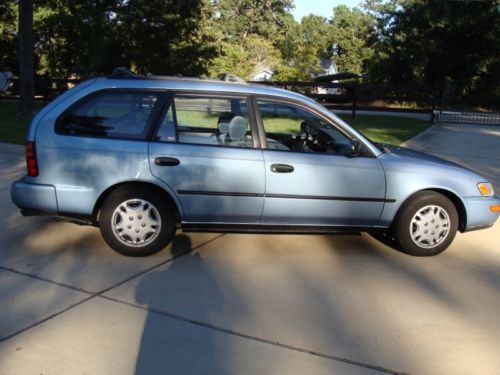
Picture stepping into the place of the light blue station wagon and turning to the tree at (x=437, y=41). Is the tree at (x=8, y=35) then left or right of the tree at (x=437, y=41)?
left

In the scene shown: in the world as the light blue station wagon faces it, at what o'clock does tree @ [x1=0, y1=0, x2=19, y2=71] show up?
The tree is roughly at 8 o'clock from the light blue station wagon.

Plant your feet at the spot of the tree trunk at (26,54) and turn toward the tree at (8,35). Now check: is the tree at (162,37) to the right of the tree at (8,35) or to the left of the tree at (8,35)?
right

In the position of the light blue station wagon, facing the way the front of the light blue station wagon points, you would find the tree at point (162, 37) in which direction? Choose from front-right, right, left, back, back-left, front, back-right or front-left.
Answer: left

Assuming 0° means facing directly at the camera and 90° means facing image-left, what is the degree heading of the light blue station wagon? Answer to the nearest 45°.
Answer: approximately 270°

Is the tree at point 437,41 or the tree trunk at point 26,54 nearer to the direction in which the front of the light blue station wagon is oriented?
the tree

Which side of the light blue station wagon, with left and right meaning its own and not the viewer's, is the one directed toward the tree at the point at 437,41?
left
